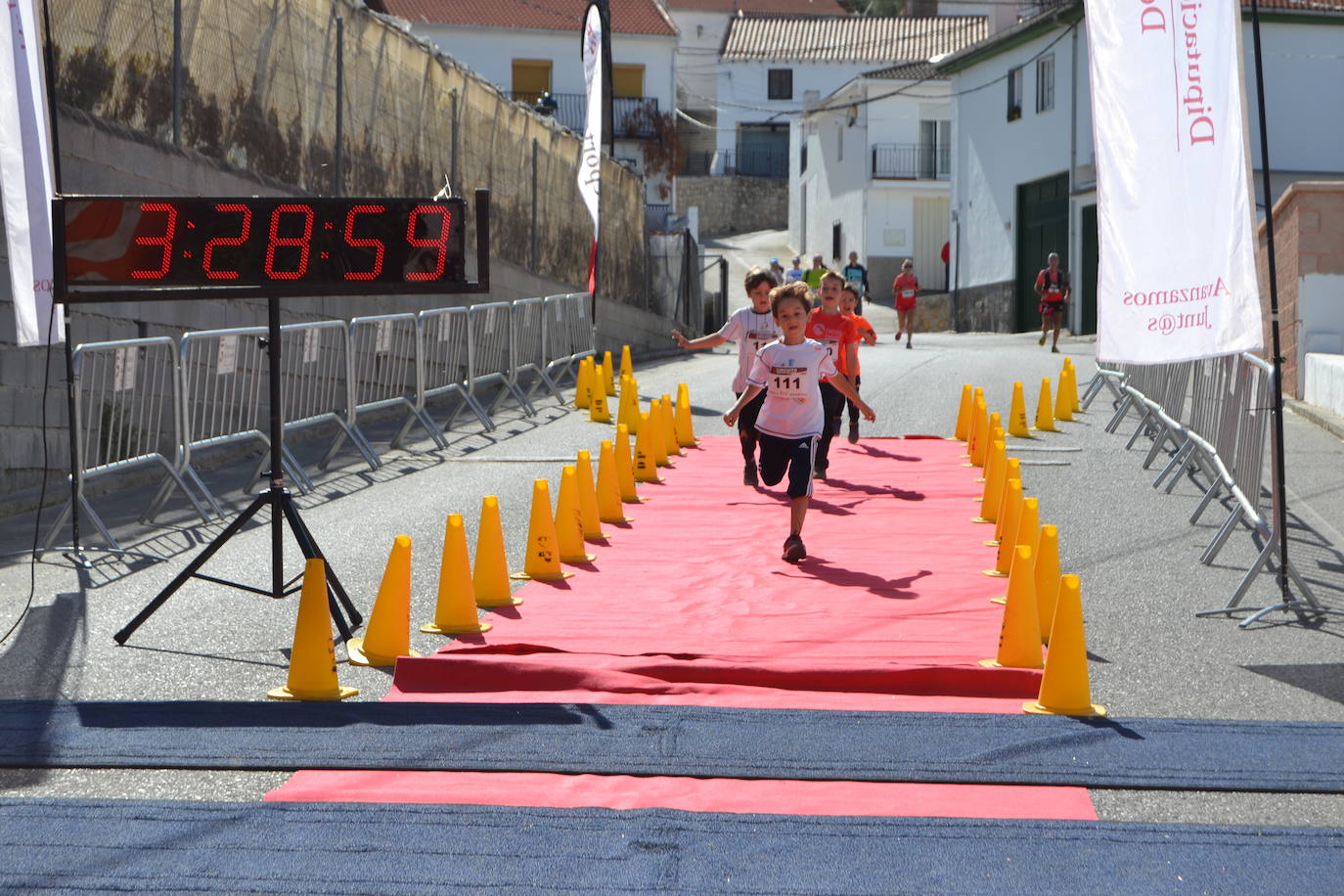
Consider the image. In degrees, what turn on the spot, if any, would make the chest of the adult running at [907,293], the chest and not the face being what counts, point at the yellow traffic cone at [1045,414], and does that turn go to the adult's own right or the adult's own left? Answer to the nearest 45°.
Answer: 0° — they already face it

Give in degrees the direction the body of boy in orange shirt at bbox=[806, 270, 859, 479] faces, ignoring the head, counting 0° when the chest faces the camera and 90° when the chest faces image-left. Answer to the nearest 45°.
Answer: approximately 0°

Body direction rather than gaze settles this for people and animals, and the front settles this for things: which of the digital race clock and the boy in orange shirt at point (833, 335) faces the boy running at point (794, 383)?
the boy in orange shirt

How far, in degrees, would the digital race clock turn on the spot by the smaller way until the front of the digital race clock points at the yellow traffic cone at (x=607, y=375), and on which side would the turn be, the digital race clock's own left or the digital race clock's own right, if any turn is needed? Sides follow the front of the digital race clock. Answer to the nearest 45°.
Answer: approximately 180°

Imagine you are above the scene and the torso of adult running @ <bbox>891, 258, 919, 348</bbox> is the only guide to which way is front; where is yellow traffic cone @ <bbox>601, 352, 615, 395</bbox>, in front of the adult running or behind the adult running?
in front

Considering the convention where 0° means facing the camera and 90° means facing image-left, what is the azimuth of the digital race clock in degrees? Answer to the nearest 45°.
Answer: approximately 0°
